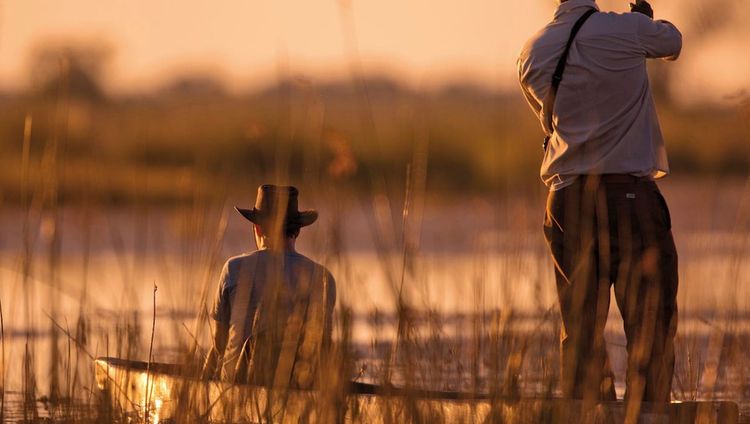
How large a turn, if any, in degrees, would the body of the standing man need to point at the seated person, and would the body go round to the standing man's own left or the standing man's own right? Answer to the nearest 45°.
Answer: approximately 90° to the standing man's own left

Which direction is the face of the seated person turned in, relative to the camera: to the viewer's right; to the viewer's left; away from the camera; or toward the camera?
away from the camera

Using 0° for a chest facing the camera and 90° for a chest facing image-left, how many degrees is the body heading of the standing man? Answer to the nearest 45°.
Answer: approximately 180°
